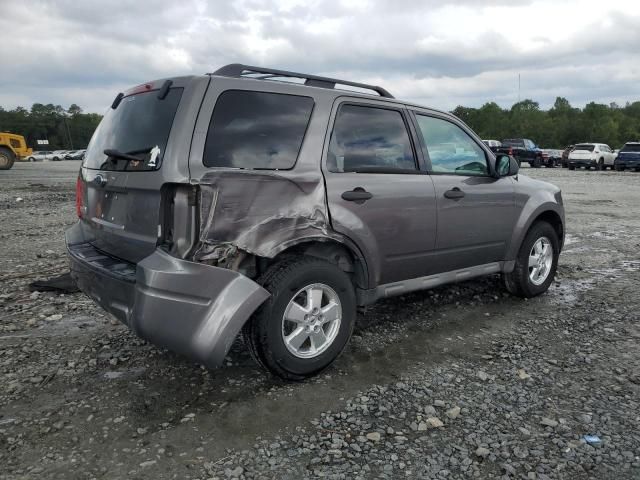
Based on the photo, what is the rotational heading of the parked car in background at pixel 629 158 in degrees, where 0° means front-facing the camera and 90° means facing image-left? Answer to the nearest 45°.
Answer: approximately 180°

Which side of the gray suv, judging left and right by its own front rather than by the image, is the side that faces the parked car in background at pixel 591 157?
front

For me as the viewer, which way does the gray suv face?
facing away from the viewer and to the right of the viewer

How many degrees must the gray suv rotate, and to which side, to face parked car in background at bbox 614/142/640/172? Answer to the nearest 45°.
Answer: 0° — it already faces it

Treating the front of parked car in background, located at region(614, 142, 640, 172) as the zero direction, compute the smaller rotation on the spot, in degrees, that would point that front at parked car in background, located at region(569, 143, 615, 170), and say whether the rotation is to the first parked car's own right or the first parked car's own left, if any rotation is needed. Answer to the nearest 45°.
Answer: approximately 90° to the first parked car's own left

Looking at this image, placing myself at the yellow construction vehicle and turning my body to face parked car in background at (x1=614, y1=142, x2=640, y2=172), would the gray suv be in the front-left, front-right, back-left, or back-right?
front-right

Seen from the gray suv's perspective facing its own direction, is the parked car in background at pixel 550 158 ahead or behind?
ahead
